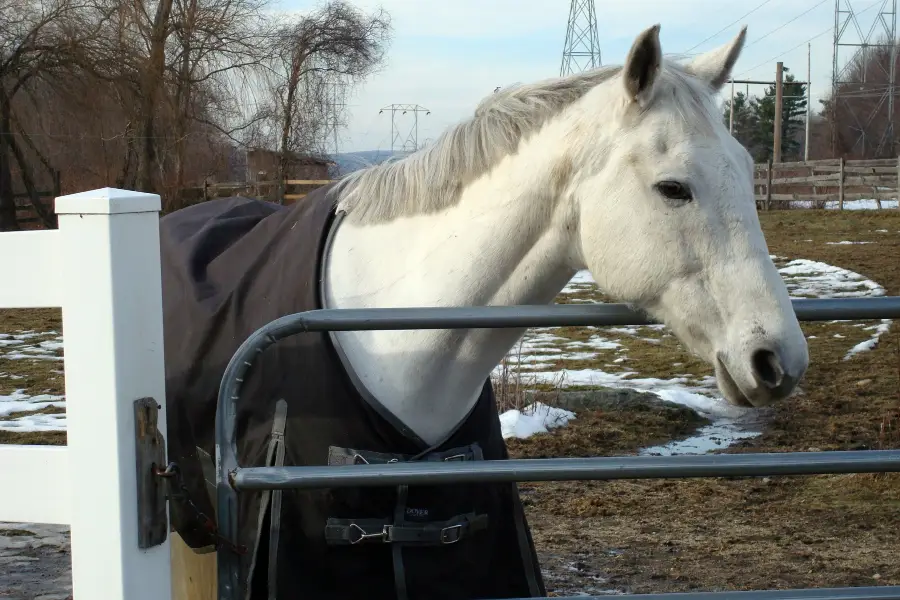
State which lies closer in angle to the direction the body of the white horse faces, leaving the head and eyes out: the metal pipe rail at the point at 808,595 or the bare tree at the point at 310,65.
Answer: the metal pipe rail

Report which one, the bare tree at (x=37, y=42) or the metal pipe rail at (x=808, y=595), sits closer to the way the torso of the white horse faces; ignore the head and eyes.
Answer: the metal pipe rail

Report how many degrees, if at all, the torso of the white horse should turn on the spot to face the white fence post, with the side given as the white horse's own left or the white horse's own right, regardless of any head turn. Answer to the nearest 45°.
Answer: approximately 90° to the white horse's own right

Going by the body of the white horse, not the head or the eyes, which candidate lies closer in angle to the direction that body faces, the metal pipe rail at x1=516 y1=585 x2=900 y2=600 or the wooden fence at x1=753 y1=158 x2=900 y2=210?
the metal pipe rail

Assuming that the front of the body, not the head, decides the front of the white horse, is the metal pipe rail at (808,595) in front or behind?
in front

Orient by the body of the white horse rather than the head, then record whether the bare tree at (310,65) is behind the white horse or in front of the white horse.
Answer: behind

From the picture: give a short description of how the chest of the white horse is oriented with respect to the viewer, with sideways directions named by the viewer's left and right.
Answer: facing the viewer and to the right of the viewer

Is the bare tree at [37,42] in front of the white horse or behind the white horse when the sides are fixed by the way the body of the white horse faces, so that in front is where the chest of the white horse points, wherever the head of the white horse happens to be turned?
behind

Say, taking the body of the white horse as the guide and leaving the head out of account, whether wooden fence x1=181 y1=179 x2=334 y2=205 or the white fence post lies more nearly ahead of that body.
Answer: the white fence post

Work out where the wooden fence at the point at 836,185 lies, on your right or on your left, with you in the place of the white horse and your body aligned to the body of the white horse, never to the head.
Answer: on your left
